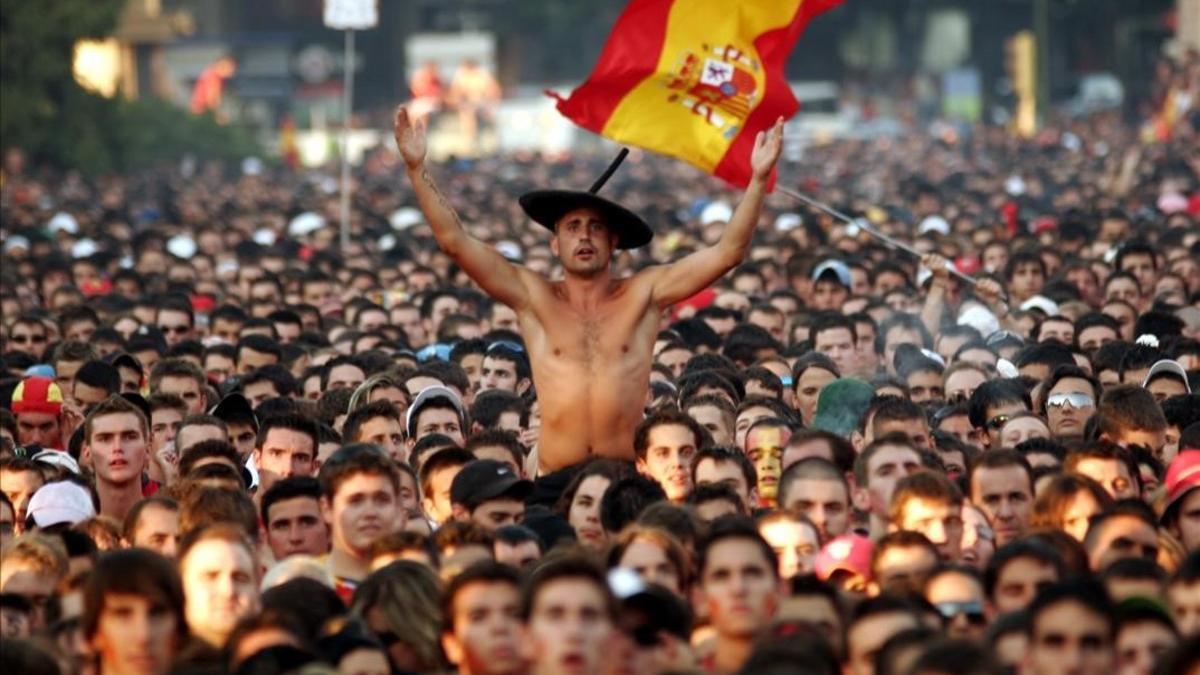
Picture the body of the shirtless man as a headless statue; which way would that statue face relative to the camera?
toward the camera

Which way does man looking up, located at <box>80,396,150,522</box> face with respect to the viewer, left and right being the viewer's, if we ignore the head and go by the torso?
facing the viewer

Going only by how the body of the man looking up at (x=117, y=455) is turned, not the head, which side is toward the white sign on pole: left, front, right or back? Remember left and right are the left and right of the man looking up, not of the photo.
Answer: back

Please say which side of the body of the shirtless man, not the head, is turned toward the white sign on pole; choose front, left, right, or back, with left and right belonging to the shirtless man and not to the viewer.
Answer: back

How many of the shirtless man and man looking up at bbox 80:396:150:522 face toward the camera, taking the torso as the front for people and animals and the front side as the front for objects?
2

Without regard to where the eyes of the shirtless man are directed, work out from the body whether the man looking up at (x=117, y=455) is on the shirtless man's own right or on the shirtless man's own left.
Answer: on the shirtless man's own right

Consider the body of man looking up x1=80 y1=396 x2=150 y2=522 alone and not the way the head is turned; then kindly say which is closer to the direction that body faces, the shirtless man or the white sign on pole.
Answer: the shirtless man

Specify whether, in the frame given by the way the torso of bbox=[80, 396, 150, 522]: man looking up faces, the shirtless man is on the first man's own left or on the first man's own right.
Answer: on the first man's own left
